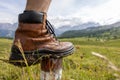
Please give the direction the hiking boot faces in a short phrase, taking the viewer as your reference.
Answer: facing to the right of the viewer
